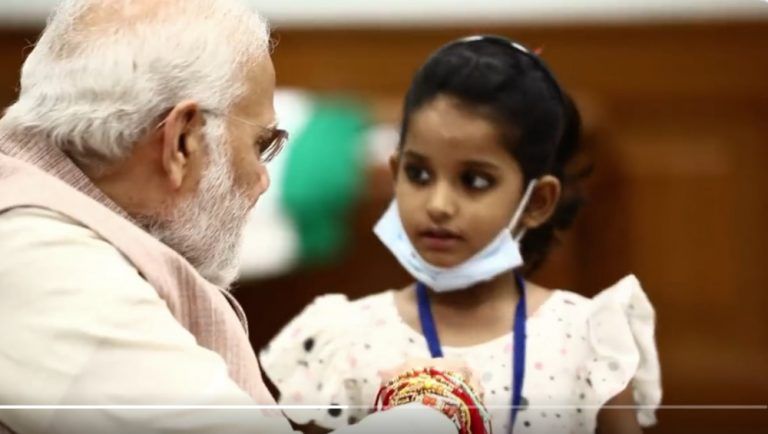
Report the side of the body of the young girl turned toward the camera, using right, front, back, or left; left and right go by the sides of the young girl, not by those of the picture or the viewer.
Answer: front

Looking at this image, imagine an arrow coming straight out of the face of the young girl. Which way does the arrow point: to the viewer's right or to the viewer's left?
to the viewer's left

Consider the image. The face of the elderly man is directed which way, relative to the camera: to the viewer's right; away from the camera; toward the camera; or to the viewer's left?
to the viewer's right
